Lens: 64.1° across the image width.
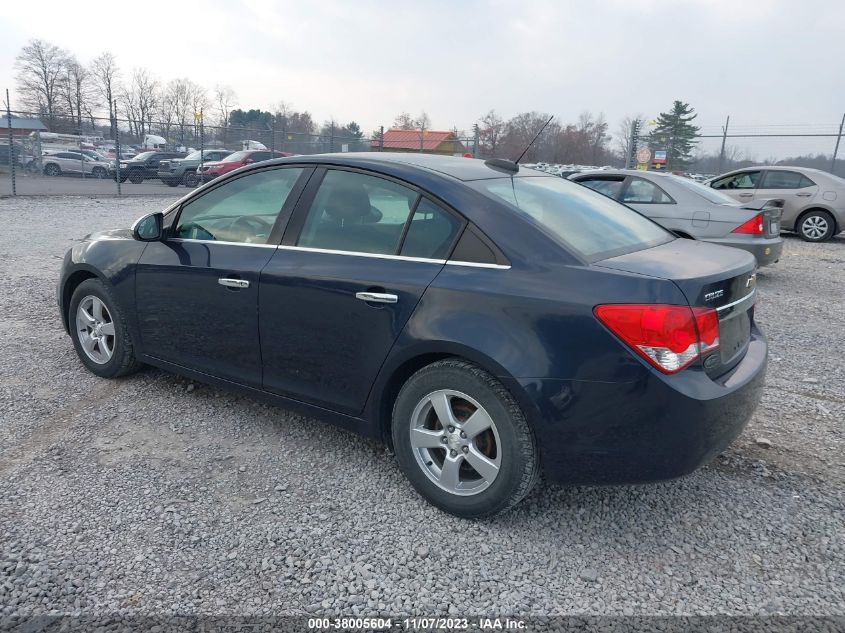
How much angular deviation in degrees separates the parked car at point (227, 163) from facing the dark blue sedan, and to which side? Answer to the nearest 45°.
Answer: approximately 45° to its left

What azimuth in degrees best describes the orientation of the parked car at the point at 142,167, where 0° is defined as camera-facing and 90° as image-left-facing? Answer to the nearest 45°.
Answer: approximately 45°

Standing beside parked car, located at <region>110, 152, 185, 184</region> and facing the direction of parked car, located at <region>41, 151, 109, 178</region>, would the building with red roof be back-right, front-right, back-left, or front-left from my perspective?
back-right

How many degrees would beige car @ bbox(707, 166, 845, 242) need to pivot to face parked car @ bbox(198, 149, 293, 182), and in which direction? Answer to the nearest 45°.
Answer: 0° — it already faces it

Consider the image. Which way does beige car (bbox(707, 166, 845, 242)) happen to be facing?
to the viewer's left

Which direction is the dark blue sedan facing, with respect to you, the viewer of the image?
facing away from the viewer and to the left of the viewer

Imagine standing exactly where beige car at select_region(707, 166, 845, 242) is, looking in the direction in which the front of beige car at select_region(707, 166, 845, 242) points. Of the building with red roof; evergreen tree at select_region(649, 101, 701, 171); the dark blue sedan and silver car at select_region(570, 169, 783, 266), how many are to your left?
2

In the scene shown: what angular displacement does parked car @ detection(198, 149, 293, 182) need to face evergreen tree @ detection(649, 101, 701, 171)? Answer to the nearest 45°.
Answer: approximately 135° to its left
